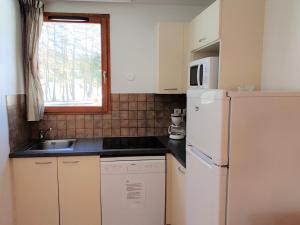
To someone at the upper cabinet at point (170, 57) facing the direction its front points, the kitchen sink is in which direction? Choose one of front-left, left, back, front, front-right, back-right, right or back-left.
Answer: right

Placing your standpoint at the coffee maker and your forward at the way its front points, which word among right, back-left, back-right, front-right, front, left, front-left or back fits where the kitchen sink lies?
front-right
